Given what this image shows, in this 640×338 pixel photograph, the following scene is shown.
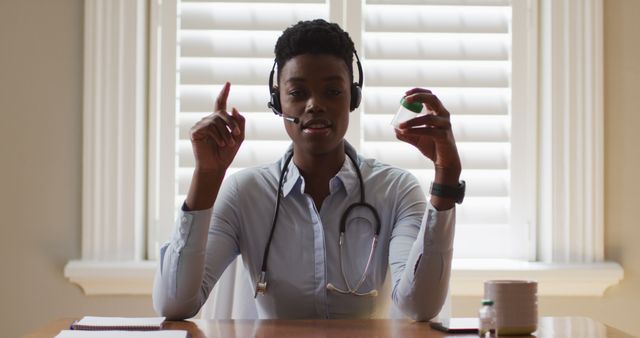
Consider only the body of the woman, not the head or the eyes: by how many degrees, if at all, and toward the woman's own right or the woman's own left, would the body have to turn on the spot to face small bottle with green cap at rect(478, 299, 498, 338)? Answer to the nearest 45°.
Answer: approximately 45° to the woman's own left

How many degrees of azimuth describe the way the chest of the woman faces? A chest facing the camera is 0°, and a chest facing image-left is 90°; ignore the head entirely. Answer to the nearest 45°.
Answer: approximately 0°

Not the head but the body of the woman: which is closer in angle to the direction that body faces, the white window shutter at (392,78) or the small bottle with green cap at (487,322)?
the small bottle with green cap

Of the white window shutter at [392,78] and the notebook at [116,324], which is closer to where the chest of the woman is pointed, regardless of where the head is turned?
the notebook

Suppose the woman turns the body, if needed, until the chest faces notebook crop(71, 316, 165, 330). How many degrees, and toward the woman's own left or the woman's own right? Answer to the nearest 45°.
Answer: approximately 45° to the woman's own right

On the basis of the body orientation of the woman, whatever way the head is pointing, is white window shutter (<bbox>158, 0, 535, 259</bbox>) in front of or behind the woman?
behind
